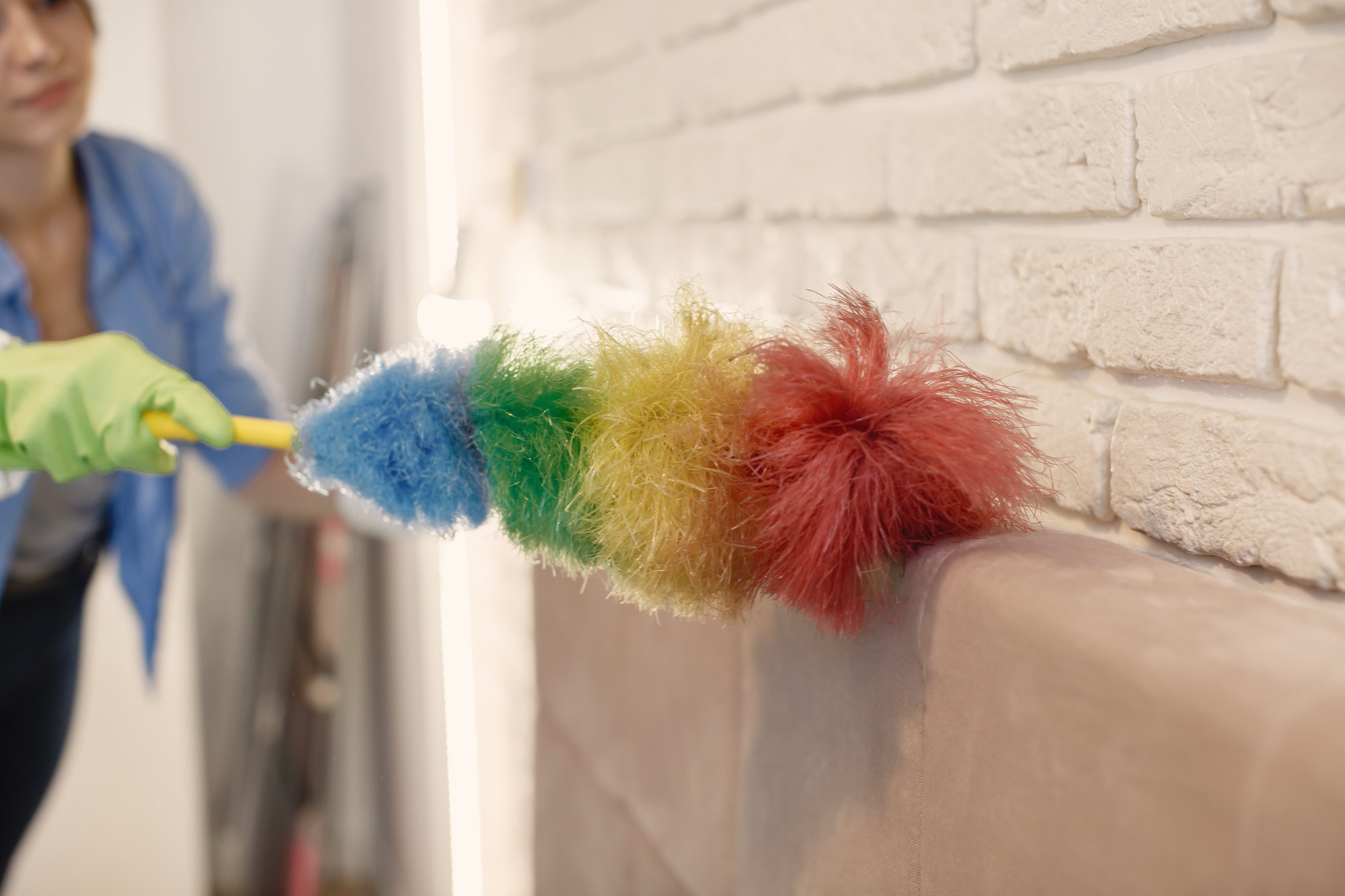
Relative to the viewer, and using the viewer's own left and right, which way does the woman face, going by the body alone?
facing the viewer

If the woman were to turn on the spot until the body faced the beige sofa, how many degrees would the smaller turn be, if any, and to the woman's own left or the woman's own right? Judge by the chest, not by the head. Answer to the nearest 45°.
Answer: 0° — they already face it
